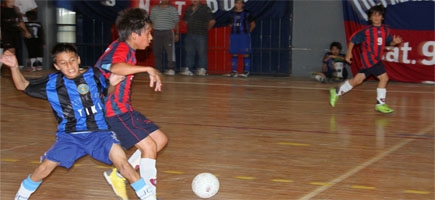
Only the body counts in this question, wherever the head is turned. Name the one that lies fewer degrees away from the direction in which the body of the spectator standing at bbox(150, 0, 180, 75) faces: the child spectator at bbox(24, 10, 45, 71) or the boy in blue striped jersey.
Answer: the boy in blue striped jersey

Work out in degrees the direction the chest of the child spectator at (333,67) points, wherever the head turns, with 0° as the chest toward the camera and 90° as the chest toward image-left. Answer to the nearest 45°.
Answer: approximately 0°

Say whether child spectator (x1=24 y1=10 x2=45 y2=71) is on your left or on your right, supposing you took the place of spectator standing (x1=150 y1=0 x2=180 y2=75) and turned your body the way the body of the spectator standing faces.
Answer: on your right

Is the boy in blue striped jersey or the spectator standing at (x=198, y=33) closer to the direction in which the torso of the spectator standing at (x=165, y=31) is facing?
the boy in blue striped jersey

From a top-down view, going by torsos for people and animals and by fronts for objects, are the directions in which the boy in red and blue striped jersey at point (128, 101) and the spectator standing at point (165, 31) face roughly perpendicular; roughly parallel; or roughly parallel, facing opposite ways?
roughly perpendicular
